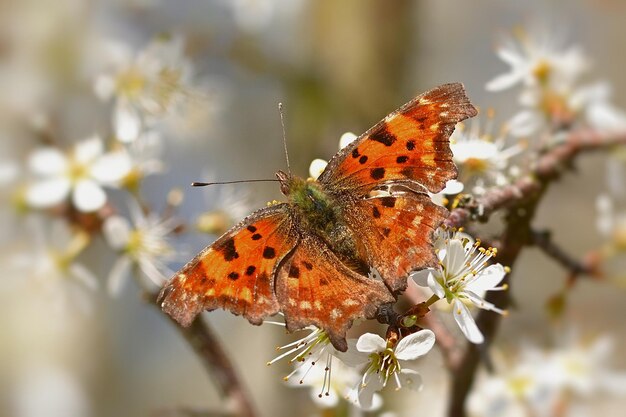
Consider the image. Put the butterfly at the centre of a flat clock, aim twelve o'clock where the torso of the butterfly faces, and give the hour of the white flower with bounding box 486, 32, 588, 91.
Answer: The white flower is roughly at 3 o'clock from the butterfly.

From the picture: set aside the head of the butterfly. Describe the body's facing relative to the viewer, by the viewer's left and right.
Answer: facing away from the viewer and to the left of the viewer
